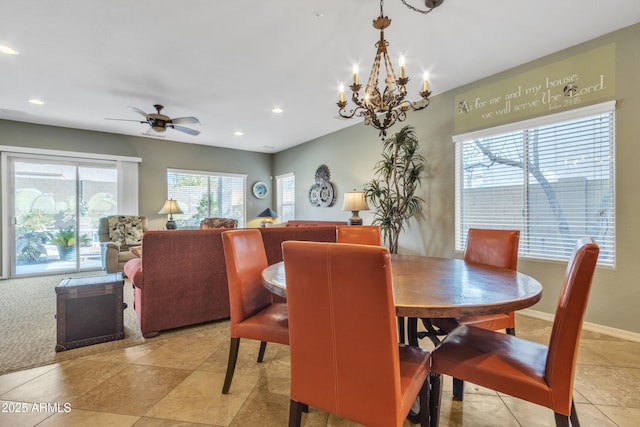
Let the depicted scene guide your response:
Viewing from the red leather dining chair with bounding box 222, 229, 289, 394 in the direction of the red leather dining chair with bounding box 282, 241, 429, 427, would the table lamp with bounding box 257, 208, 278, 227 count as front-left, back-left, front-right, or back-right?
back-left

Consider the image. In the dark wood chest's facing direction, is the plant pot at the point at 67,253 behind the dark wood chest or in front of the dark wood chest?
behind

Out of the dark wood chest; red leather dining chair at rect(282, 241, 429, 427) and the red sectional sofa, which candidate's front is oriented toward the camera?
the dark wood chest

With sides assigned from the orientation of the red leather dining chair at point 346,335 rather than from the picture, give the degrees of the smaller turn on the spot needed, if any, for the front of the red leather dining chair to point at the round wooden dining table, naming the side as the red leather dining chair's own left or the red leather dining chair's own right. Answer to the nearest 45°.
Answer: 0° — it already faces it

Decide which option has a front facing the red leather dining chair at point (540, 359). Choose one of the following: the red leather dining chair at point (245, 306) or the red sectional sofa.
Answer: the red leather dining chair at point (245, 306)

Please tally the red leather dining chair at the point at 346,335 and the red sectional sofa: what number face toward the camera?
0

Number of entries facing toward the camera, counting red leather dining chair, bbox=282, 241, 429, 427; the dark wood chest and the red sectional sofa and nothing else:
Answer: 1

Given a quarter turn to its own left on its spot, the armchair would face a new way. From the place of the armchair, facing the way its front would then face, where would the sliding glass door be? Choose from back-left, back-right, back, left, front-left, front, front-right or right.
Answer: left

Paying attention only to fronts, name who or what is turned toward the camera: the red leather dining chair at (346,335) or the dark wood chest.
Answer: the dark wood chest

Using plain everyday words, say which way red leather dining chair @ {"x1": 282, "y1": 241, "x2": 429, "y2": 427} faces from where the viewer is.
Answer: facing away from the viewer and to the right of the viewer

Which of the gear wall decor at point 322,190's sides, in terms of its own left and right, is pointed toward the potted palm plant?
left

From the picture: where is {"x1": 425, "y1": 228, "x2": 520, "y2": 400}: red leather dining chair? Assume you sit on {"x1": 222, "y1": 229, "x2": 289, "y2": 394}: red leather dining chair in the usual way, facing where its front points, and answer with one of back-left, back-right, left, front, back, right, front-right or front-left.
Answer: front-left

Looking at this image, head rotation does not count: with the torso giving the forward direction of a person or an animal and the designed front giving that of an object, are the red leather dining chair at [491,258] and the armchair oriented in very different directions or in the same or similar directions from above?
very different directions

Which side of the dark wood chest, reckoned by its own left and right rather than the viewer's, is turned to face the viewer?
front

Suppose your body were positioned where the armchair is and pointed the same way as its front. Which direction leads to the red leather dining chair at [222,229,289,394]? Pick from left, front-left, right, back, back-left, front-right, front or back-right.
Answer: front-right

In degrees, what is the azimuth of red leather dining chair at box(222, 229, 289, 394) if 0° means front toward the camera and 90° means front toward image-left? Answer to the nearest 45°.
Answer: approximately 315°

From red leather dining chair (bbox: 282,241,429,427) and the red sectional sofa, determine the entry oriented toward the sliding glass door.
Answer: the red sectional sofa

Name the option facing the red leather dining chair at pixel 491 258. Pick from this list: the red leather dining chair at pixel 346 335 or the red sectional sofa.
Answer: the red leather dining chair at pixel 346 335

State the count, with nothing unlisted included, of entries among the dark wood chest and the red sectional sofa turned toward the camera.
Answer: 1
